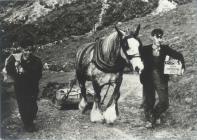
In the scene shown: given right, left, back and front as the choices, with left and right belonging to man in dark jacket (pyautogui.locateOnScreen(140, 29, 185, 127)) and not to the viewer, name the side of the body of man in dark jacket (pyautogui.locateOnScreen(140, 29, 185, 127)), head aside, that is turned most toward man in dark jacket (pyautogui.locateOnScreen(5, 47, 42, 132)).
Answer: right

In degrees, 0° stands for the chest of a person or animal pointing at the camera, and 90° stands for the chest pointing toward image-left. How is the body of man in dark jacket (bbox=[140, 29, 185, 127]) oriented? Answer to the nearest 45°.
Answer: approximately 0°

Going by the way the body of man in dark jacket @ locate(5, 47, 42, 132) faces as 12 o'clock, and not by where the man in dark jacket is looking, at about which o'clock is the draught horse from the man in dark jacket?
The draught horse is roughly at 8 o'clock from the man in dark jacket.

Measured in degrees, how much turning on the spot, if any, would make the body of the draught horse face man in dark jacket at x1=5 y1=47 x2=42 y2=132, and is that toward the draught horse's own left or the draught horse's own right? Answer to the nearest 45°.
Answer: approximately 135° to the draught horse's own right

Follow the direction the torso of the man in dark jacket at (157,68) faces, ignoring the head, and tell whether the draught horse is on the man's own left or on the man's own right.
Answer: on the man's own right

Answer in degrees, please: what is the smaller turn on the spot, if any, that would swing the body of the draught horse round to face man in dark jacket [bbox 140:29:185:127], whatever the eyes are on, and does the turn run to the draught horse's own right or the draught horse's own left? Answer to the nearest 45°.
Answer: approximately 45° to the draught horse's own left

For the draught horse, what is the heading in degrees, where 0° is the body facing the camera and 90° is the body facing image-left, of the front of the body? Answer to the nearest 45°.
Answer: approximately 315°
